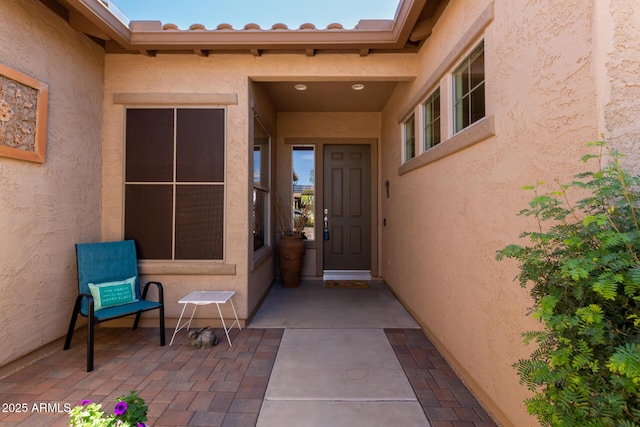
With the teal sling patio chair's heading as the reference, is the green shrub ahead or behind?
ahead

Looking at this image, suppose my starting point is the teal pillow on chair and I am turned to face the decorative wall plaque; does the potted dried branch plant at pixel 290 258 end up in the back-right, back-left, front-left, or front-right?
back-right

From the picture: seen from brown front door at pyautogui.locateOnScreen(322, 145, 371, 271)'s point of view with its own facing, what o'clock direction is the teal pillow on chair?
The teal pillow on chair is roughly at 1 o'clock from the brown front door.

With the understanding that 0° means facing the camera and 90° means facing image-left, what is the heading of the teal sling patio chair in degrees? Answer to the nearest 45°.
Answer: approximately 315°

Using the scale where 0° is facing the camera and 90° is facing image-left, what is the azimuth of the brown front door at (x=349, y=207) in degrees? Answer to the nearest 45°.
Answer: approximately 0°

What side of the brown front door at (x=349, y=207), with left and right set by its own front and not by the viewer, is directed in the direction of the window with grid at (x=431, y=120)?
front

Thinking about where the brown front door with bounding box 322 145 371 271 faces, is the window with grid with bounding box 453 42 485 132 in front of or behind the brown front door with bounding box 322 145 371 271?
in front

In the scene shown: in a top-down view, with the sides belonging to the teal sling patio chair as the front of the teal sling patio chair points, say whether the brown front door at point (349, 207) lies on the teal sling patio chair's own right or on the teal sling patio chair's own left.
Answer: on the teal sling patio chair's own left

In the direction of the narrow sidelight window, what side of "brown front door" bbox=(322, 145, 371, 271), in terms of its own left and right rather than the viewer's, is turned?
right
